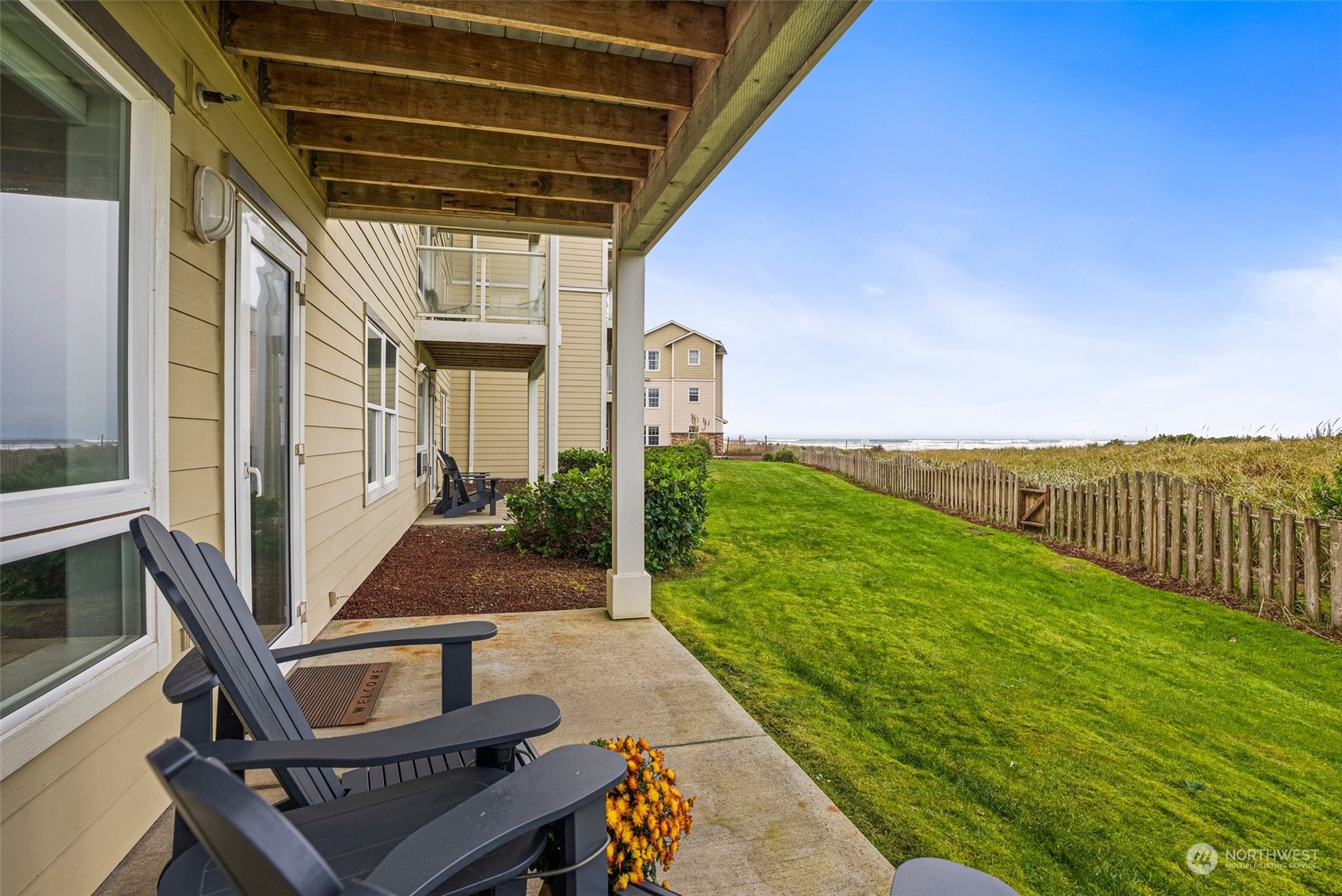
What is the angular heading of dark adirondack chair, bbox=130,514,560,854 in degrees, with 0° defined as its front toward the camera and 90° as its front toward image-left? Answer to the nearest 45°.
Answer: approximately 270°

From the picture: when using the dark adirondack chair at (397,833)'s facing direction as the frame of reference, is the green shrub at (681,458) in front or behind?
in front

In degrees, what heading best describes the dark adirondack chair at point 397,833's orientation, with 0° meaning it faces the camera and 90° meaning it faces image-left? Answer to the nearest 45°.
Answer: approximately 225°

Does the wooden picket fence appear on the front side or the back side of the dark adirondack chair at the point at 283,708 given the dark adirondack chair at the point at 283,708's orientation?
on the front side

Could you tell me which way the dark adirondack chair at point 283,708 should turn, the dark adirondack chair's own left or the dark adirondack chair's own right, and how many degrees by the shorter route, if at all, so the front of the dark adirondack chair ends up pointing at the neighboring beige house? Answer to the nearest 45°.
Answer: approximately 45° to the dark adirondack chair's own left

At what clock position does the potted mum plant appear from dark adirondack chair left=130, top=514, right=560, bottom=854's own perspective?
The potted mum plant is roughly at 1 o'clock from the dark adirondack chair.

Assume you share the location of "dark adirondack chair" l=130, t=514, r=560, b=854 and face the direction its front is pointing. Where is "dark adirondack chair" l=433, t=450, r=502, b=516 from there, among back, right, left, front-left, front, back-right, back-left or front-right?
left

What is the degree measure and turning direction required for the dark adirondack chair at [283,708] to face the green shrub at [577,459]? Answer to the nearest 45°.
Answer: approximately 90° to its left

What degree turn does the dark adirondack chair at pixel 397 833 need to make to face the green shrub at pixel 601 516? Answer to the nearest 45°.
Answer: approximately 45° to its left

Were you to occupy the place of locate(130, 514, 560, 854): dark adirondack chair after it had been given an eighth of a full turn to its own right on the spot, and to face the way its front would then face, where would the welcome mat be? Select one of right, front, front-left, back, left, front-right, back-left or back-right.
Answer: back-left
